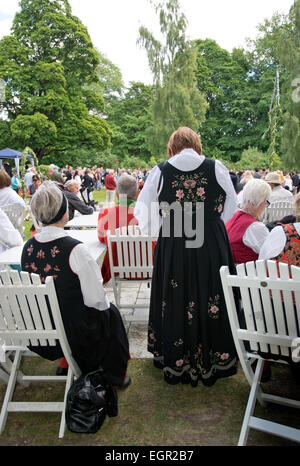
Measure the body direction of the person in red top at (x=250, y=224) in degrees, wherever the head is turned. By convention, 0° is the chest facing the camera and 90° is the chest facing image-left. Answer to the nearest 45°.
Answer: approximately 225°

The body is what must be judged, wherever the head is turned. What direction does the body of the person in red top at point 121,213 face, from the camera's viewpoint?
away from the camera

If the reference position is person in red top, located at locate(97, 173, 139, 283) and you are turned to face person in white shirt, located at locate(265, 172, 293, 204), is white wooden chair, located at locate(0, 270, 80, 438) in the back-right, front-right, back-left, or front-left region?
back-right

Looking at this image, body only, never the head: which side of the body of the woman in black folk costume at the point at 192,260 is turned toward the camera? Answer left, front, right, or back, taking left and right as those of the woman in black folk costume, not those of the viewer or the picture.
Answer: back

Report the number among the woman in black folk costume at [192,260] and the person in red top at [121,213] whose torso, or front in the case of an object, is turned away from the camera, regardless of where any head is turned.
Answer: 2

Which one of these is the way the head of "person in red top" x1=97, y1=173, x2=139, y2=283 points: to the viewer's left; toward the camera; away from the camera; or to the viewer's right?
away from the camera

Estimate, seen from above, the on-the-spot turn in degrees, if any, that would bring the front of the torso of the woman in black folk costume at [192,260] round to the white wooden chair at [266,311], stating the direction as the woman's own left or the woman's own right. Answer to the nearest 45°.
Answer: approximately 135° to the woman's own right

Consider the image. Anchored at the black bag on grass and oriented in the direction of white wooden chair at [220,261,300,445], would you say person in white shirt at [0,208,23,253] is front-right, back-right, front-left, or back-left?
back-left

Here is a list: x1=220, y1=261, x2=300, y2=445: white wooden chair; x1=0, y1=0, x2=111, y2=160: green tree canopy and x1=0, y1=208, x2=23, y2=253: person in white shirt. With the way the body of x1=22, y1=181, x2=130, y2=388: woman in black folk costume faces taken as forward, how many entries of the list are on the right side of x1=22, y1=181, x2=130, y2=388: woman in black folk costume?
1

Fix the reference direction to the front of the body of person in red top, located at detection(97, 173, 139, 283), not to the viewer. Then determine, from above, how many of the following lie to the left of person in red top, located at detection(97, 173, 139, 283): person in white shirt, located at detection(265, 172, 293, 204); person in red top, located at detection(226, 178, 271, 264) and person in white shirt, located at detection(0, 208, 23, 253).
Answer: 1

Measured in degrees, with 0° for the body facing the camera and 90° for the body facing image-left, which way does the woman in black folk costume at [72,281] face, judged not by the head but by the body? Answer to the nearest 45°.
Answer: approximately 225°

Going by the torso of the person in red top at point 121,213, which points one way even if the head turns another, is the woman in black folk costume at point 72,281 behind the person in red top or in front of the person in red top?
behind

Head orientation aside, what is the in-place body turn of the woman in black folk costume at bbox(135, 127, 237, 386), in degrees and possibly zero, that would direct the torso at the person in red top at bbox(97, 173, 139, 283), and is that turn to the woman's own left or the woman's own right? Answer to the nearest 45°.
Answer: approximately 45° to the woman's own left

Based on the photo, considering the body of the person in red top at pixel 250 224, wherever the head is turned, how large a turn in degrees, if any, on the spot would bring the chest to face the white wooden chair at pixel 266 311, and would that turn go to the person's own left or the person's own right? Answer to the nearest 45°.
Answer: approximately 135° to the person's own right

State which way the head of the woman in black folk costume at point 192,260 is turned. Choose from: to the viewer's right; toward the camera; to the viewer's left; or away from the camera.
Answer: away from the camera

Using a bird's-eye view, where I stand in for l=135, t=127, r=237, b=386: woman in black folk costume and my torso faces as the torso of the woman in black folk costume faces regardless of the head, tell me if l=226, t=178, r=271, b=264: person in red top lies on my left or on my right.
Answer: on my right
